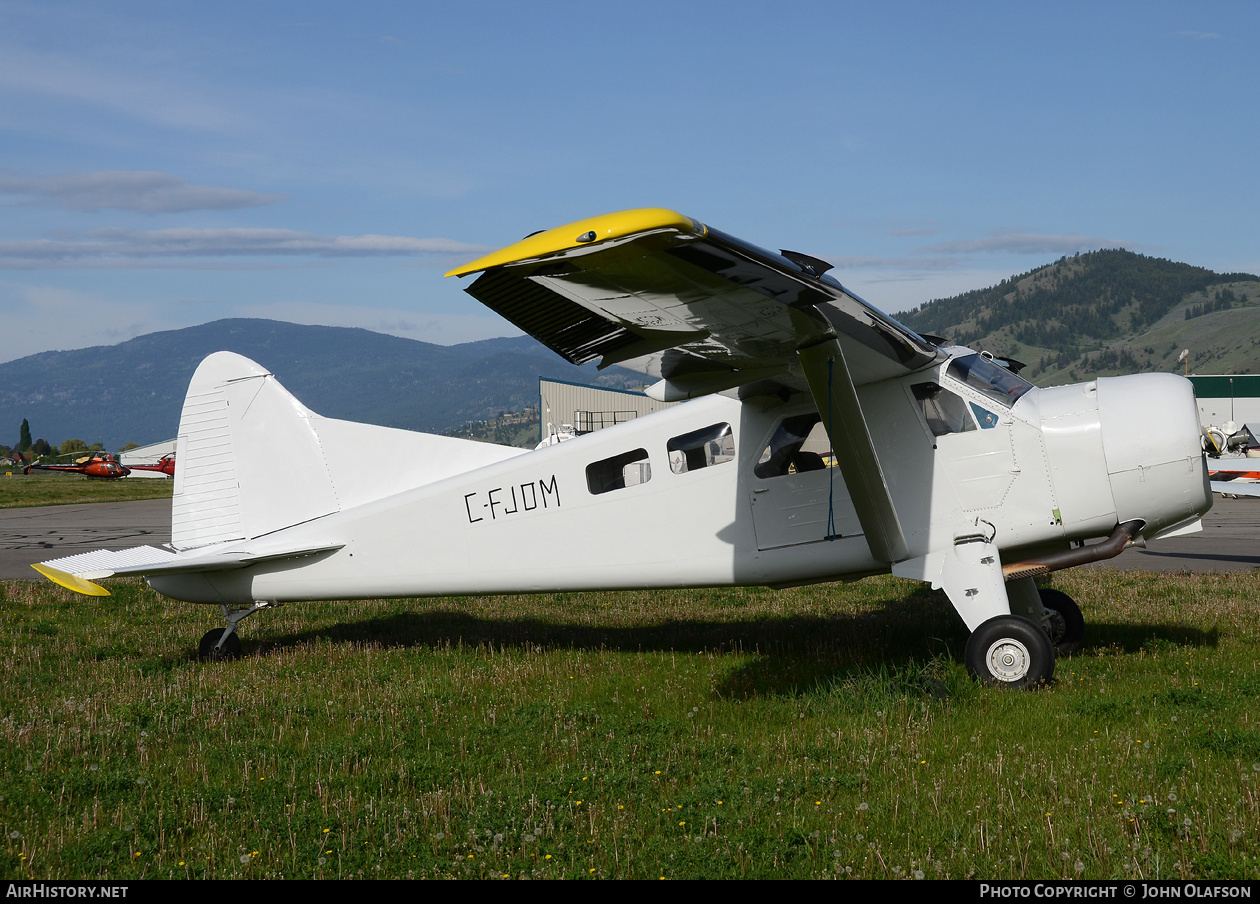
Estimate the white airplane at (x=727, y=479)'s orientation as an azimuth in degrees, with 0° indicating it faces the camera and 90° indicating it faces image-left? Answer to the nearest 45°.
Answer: approximately 270°
